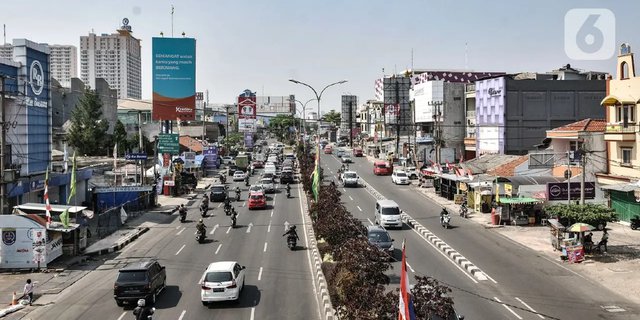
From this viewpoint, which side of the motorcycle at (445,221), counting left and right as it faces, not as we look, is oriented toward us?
front

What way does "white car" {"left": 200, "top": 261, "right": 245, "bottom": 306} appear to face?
away from the camera

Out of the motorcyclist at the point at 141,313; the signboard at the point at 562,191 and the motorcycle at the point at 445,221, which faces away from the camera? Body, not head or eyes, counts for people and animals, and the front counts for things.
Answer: the motorcyclist

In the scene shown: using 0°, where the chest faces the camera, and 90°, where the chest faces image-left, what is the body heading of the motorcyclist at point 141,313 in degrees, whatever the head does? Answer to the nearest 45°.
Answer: approximately 180°

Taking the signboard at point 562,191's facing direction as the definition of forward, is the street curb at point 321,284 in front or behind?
in front

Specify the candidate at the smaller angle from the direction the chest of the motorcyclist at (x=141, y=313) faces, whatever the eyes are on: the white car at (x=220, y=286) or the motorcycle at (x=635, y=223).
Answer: the white car

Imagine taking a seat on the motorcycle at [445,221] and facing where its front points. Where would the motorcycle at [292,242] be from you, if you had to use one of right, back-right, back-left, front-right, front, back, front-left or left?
front-right

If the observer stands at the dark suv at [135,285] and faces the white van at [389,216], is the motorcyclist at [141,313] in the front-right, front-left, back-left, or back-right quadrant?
back-right

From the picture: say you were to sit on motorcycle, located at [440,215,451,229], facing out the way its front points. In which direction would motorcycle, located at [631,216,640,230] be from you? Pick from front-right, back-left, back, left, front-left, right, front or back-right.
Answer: left

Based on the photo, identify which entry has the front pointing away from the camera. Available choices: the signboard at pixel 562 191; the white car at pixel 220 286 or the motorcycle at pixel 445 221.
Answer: the white car

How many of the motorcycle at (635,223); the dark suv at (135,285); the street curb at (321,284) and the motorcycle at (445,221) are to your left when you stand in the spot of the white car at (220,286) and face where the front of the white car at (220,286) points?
1

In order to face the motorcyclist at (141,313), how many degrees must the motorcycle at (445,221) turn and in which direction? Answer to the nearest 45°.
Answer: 0° — it already faces them

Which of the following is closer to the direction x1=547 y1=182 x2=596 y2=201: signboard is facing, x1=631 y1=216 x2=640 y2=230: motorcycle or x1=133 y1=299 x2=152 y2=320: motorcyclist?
the motorcyclist

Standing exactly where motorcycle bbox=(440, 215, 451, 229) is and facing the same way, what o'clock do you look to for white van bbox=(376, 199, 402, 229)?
The white van is roughly at 2 o'clock from the motorcycle.

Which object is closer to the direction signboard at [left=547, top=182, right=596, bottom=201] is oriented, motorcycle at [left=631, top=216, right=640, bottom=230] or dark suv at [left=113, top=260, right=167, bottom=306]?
the dark suv
